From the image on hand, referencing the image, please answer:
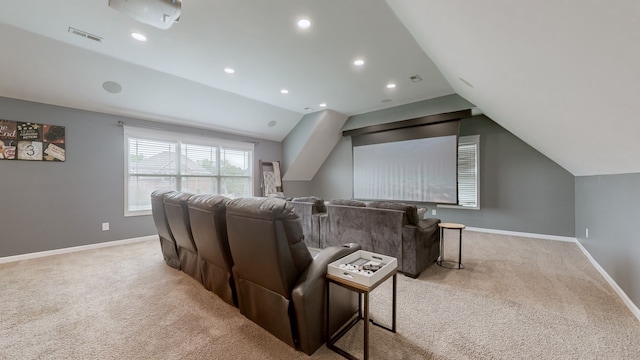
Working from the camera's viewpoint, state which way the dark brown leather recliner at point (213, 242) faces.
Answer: facing away from the viewer and to the right of the viewer

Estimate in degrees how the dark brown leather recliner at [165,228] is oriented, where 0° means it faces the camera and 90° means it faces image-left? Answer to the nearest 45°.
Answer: approximately 225°

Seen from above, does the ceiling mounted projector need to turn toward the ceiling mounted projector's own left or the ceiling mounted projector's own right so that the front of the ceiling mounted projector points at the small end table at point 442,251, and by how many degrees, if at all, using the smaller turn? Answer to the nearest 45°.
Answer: approximately 45° to the ceiling mounted projector's own right

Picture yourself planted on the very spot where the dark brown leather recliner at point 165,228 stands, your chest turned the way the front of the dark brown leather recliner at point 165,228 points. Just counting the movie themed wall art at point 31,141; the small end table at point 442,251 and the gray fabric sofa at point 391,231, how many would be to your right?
2

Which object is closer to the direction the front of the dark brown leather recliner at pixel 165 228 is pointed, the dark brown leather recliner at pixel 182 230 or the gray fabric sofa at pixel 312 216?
the gray fabric sofa
